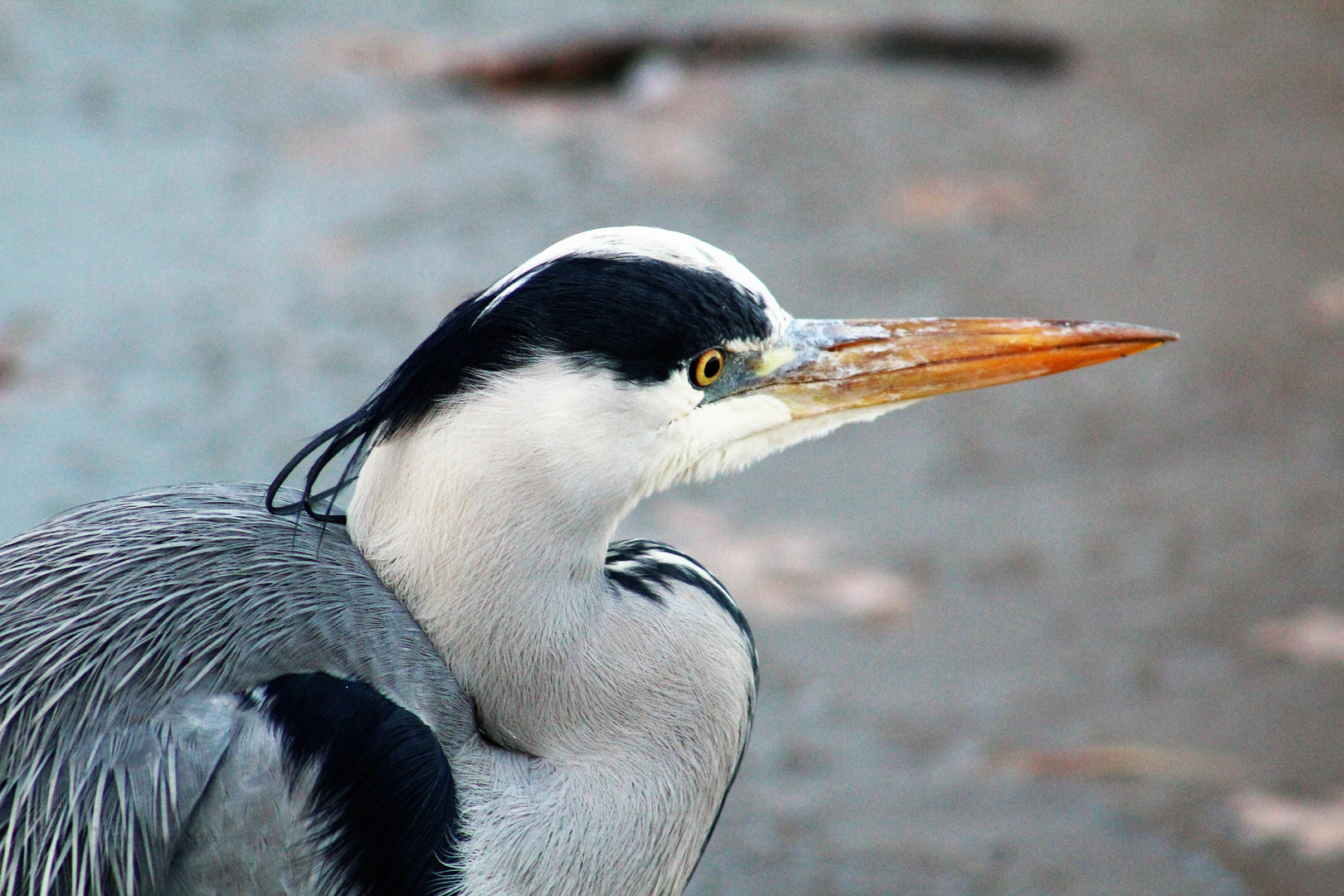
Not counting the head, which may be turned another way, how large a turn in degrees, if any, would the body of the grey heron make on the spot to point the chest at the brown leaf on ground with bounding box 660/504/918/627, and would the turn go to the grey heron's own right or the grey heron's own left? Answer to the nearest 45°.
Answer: approximately 90° to the grey heron's own left

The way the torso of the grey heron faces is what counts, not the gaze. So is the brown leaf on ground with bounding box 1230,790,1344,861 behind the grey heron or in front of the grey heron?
in front

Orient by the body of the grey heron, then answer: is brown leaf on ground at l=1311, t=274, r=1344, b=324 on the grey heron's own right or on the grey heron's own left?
on the grey heron's own left

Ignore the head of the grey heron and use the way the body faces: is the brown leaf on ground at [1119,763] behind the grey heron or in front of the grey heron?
in front

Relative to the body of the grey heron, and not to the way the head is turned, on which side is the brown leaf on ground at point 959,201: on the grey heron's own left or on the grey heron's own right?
on the grey heron's own left

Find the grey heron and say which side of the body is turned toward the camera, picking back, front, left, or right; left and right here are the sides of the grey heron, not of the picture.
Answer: right

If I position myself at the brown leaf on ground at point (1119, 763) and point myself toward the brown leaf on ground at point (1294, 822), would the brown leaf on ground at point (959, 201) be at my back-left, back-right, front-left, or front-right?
back-left
